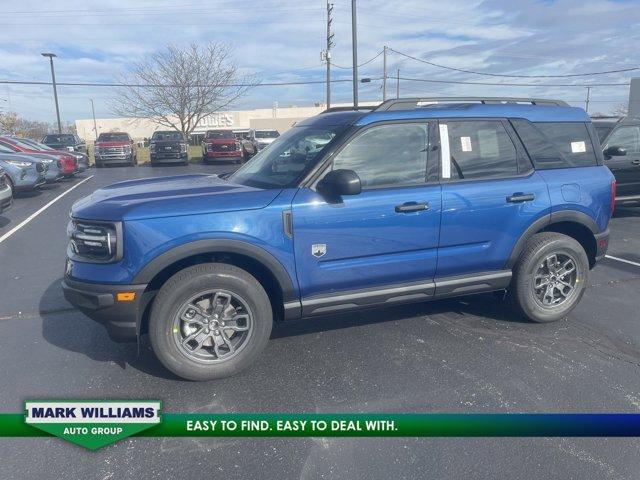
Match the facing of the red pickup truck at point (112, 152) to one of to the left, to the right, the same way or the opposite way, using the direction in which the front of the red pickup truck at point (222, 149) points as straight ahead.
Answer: the same way

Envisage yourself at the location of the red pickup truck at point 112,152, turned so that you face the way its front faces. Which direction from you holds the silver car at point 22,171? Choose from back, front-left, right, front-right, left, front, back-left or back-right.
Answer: front

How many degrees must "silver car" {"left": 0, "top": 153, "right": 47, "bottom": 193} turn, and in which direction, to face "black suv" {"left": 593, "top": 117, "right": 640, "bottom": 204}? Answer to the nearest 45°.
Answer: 0° — it already faces it

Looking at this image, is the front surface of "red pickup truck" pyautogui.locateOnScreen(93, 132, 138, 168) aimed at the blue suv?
yes

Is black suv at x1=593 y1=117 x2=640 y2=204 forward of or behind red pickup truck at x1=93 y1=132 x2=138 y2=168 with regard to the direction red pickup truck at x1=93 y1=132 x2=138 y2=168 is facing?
forward

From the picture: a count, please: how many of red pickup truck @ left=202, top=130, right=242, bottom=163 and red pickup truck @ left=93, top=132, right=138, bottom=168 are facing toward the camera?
2

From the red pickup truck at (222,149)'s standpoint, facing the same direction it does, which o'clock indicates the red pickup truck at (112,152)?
the red pickup truck at (112,152) is roughly at 3 o'clock from the red pickup truck at (222,149).

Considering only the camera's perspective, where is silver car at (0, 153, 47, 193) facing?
facing the viewer and to the right of the viewer

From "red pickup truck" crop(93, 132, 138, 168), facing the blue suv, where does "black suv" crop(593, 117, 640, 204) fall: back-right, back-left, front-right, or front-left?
front-left

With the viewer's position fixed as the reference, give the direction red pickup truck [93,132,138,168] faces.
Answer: facing the viewer

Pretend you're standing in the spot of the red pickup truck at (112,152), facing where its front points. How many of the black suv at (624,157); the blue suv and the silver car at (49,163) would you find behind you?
0

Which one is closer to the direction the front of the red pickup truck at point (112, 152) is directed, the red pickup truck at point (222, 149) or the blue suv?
the blue suv

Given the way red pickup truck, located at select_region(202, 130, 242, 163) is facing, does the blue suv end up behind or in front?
in front
